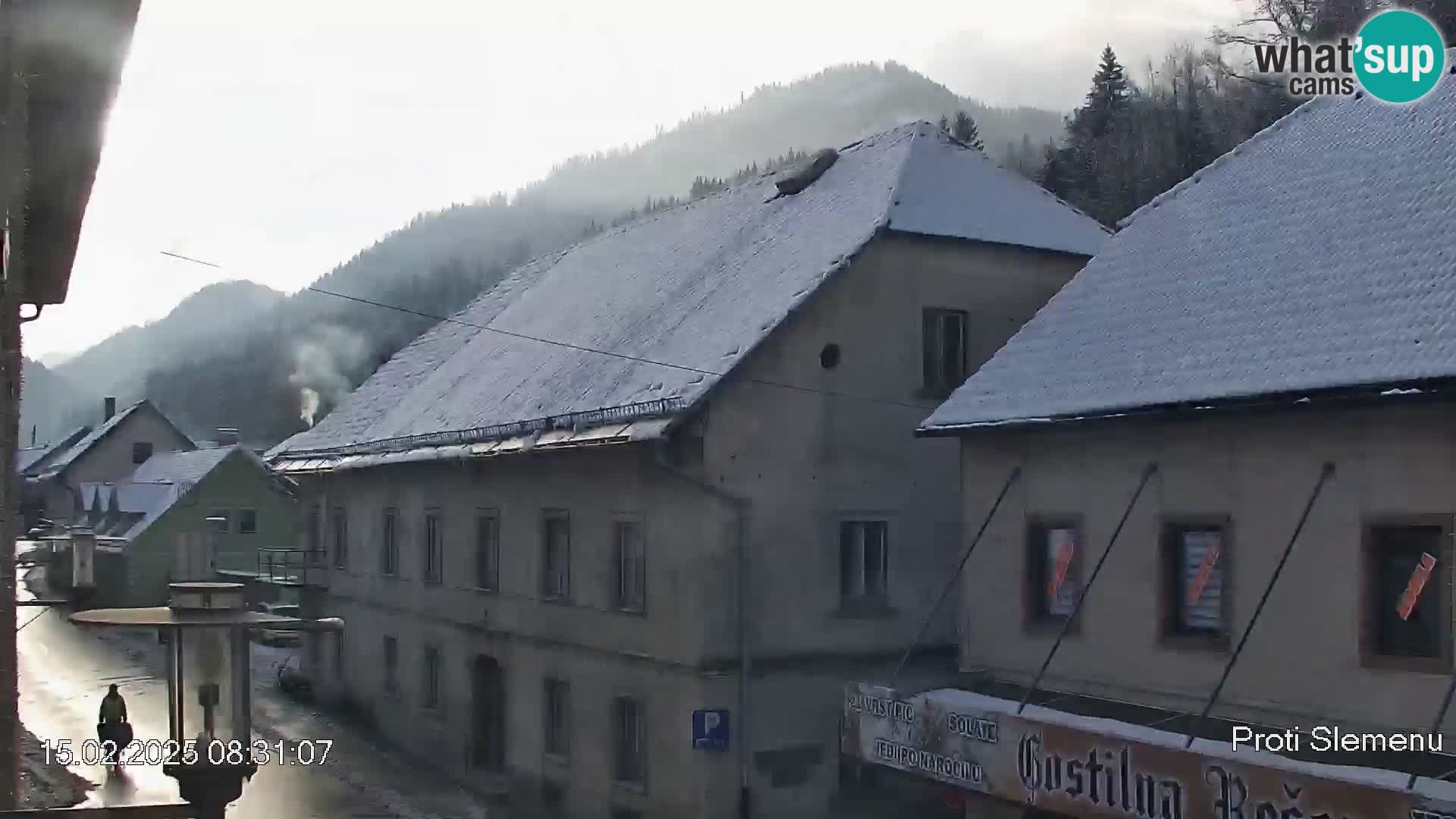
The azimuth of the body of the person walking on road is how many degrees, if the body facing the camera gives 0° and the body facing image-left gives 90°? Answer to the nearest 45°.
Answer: approximately 180°

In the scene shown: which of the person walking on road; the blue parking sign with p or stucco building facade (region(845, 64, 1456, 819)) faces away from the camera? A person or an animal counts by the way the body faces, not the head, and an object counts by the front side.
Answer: the person walking on road

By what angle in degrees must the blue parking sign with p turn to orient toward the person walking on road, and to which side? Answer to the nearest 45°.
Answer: approximately 90° to its right

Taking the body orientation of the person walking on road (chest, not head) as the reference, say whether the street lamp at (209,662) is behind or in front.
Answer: behind

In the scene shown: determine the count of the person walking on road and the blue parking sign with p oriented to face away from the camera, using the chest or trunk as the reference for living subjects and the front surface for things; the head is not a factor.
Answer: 1

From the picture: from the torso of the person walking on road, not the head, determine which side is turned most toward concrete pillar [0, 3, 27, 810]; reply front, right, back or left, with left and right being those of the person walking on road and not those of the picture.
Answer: back

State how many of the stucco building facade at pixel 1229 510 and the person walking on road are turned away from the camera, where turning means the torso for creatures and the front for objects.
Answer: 1

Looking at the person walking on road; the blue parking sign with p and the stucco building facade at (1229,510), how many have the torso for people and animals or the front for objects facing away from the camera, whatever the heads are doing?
1

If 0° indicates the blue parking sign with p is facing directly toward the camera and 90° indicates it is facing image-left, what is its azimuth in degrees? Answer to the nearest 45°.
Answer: approximately 0°

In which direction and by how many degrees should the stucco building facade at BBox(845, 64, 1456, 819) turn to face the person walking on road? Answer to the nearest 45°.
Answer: approximately 45° to its right

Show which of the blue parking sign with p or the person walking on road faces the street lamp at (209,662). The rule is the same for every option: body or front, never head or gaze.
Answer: the blue parking sign with p
